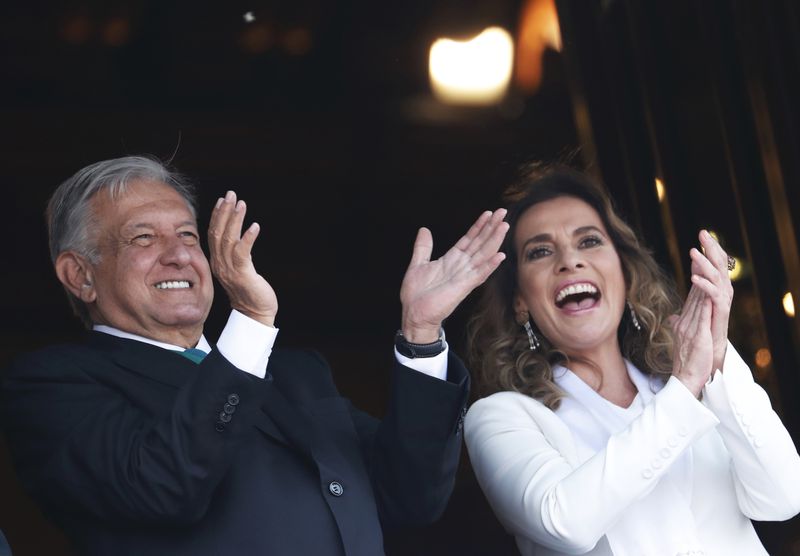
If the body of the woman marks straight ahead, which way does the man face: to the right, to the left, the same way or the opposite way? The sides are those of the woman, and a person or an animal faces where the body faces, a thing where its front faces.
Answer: the same way

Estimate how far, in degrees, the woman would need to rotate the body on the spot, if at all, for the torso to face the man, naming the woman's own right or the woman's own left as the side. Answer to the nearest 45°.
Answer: approximately 90° to the woman's own right

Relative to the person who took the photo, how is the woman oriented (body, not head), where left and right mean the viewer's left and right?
facing the viewer and to the right of the viewer

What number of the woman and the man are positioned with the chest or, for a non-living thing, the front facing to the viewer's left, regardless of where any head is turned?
0

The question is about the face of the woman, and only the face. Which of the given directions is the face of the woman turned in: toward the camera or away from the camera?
toward the camera

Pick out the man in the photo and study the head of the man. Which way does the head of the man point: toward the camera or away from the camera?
toward the camera

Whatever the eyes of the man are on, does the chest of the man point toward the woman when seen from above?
no
